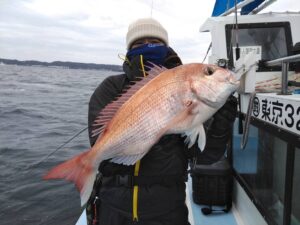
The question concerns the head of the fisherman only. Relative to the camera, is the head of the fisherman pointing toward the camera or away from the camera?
toward the camera

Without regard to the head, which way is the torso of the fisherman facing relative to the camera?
toward the camera
